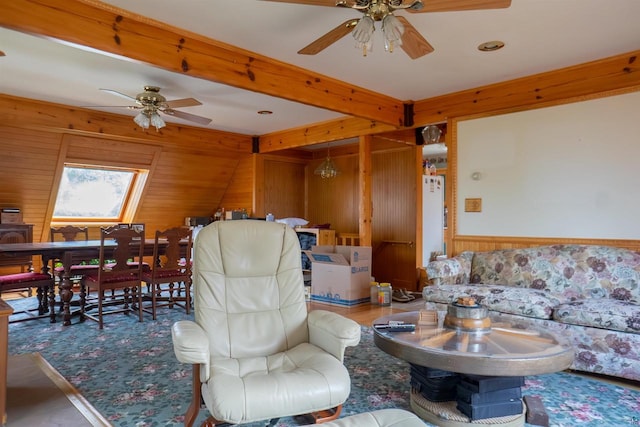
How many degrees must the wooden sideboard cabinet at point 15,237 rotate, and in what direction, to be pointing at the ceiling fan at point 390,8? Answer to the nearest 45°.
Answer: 0° — it already faces it

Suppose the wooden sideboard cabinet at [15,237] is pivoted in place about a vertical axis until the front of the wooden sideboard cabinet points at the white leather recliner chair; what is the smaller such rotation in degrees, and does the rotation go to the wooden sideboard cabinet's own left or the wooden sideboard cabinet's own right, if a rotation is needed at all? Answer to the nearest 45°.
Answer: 0° — it already faces it

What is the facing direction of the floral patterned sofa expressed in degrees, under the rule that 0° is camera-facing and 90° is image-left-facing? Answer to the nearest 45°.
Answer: approximately 45°

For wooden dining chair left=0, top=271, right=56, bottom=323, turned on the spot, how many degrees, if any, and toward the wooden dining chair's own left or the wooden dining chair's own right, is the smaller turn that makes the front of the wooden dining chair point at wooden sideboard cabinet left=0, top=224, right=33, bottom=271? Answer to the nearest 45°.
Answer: approximately 90° to the wooden dining chair's own left

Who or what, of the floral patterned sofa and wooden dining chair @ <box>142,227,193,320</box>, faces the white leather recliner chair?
the floral patterned sofa

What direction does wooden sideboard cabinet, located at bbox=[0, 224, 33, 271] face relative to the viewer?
toward the camera

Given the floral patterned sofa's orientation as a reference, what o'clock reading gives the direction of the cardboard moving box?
The cardboard moving box is roughly at 2 o'clock from the floral patterned sofa.

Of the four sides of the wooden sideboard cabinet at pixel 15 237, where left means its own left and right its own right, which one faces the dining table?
front

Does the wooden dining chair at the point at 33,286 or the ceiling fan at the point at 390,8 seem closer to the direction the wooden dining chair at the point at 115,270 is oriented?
the wooden dining chair

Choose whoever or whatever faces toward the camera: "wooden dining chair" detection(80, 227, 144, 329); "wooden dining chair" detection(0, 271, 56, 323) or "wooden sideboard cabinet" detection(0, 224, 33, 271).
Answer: the wooden sideboard cabinet

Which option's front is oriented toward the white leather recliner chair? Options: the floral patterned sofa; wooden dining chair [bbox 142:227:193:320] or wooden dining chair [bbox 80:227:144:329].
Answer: the floral patterned sofa

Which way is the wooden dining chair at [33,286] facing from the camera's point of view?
to the viewer's right

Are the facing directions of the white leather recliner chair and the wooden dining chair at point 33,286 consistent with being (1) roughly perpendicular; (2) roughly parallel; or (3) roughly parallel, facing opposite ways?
roughly perpendicular

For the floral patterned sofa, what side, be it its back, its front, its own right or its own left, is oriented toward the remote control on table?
front

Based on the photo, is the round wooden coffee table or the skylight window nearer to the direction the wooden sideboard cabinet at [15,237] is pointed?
the round wooden coffee table
